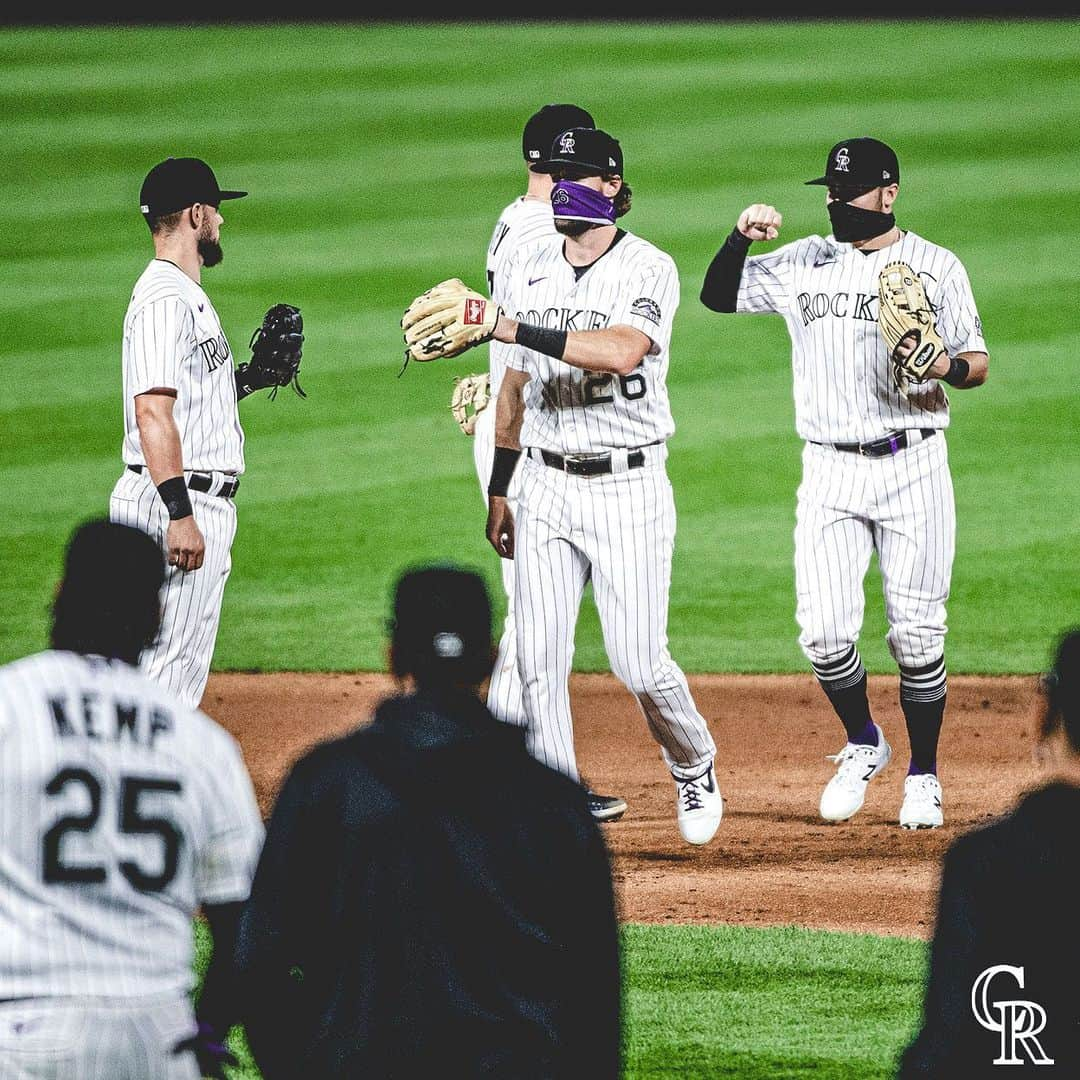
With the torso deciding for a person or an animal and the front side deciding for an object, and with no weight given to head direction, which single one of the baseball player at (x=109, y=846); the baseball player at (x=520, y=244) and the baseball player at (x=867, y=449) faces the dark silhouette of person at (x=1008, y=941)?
the baseball player at (x=867, y=449)

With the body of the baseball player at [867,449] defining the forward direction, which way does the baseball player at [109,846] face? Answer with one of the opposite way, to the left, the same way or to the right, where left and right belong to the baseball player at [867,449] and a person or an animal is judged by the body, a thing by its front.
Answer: the opposite way

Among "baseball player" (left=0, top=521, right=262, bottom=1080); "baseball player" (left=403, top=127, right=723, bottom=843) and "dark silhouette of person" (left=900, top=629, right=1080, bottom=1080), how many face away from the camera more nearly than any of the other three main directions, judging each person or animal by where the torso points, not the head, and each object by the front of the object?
2

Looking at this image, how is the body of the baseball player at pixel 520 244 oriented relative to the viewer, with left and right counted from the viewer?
facing away from the viewer and to the right of the viewer

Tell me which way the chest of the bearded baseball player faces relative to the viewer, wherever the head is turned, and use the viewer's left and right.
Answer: facing to the right of the viewer

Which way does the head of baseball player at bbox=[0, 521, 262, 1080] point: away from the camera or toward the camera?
away from the camera

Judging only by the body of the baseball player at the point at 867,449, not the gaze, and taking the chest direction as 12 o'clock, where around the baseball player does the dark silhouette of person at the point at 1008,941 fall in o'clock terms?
The dark silhouette of person is roughly at 12 o'clock from the baseball player.

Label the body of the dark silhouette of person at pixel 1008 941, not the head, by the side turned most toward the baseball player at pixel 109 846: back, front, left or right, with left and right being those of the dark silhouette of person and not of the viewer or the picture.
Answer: left

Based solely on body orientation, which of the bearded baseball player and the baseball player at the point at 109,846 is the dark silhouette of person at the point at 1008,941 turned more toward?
the bearded baseball player

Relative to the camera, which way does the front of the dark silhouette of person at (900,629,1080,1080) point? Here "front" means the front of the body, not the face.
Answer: away from the camera

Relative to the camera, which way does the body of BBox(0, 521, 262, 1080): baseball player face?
away from the camera

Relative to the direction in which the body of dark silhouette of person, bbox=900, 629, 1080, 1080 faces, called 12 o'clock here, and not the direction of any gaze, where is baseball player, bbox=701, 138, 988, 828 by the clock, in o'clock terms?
The baseball player is roughly at 12 o'clock from the dark silhouette of person.

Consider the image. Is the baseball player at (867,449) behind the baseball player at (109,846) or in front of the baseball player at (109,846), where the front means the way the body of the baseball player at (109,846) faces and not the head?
in front
